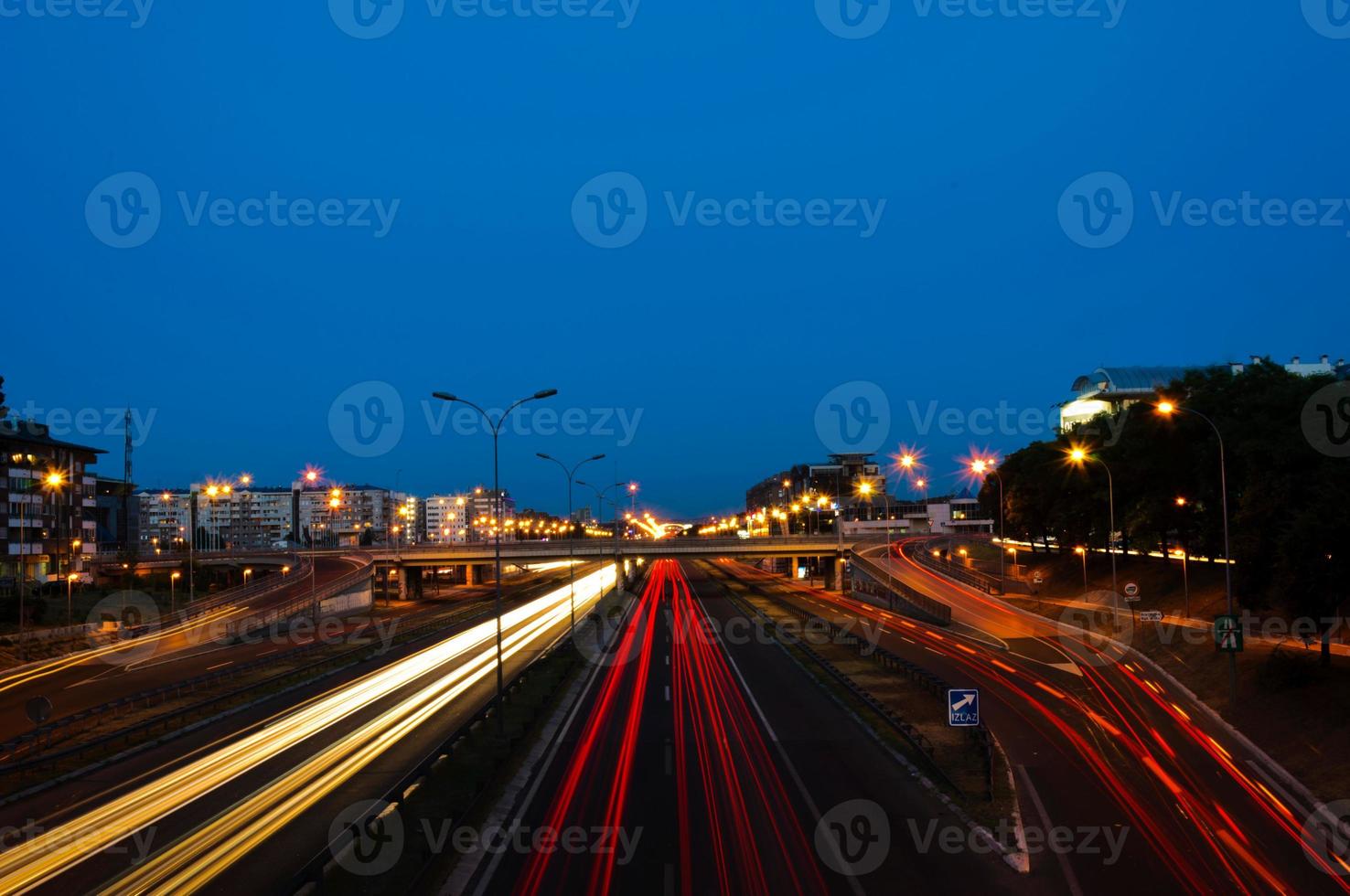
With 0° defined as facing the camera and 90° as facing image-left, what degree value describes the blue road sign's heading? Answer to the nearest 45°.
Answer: approximately 0°
